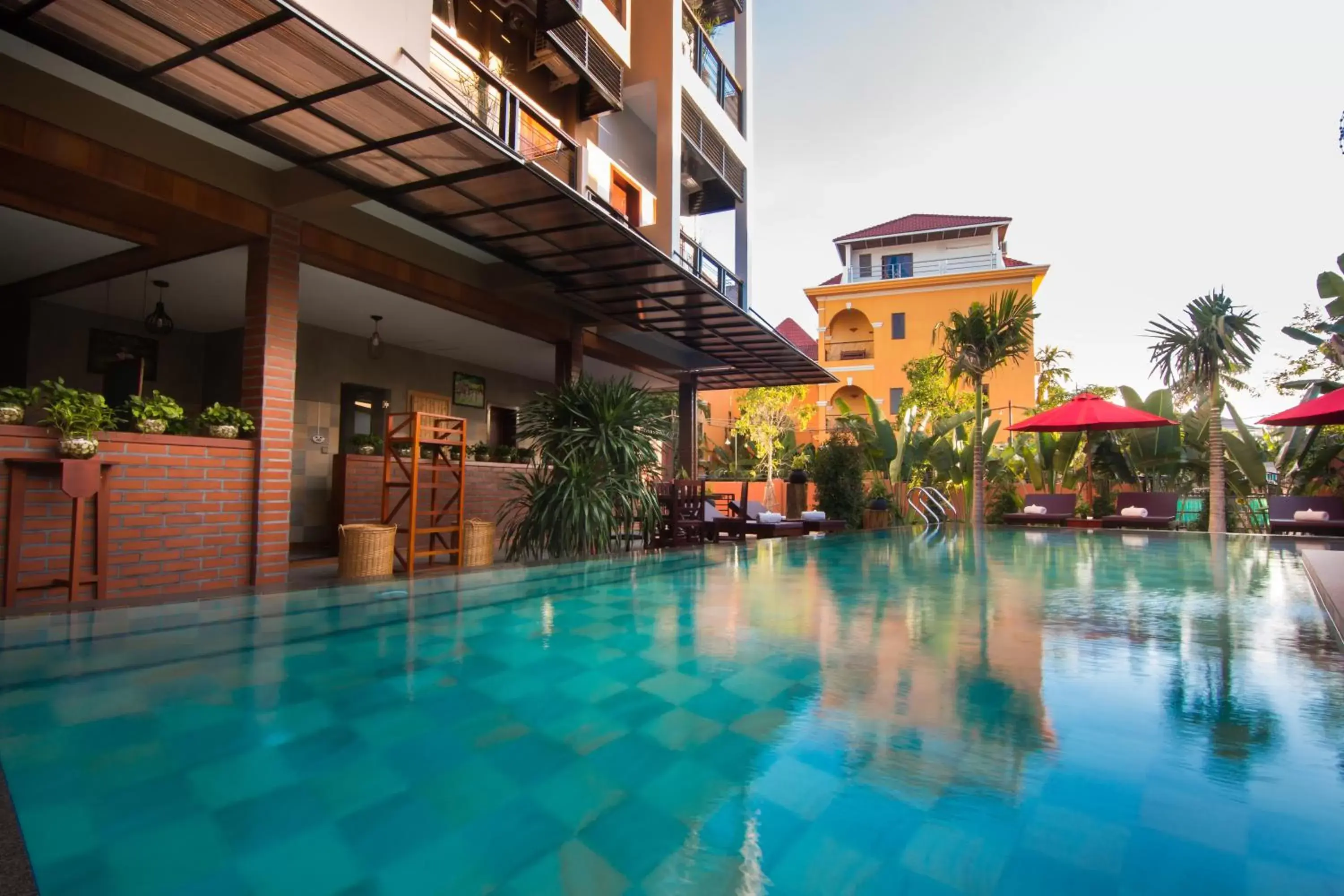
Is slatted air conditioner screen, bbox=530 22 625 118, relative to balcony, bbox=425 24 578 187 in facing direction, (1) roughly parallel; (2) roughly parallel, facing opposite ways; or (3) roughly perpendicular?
roughly parallel

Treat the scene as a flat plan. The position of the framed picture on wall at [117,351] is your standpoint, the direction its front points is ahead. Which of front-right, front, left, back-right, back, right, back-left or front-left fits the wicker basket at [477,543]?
front

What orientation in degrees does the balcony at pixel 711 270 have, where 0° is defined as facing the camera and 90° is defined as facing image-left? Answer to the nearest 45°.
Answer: approximately 315°

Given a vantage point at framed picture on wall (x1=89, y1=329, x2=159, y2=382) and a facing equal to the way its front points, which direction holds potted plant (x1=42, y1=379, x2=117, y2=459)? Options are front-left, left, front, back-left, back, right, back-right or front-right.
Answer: front-right

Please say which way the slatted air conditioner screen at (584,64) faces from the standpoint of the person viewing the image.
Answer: facing the viewer and to the right of the viewer

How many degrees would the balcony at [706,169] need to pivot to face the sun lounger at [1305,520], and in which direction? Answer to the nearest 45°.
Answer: approximately 45° to its left

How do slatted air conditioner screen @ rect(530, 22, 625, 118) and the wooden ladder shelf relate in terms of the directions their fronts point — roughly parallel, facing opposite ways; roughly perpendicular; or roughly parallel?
roughly parallel

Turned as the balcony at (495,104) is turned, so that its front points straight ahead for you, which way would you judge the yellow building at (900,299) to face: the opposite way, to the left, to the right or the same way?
to the right

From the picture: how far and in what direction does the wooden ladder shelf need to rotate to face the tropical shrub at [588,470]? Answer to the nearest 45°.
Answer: approximately 45° to its left

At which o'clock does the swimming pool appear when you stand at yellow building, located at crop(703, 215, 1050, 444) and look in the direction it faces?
The swimming pool is roughly at 12 o'clock from the yellow building.

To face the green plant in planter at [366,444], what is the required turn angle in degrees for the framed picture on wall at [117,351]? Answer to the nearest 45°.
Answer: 0° — it already faces it

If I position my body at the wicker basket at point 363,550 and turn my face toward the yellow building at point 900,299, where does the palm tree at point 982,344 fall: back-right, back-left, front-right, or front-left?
front-right

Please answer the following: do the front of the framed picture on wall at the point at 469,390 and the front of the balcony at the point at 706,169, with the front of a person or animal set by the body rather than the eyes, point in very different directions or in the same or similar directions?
same or similar directions

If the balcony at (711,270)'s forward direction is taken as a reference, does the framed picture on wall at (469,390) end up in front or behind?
behind

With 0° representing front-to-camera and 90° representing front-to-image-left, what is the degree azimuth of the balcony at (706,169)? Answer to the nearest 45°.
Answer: approximately 315°

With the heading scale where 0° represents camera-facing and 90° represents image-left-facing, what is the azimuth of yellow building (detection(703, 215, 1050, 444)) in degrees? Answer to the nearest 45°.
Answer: approximately 0°

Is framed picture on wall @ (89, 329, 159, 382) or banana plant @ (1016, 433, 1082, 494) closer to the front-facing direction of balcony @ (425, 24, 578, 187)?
the banana plant

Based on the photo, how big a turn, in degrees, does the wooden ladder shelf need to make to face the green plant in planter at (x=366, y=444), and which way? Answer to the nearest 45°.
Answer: approximately 180°
